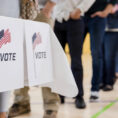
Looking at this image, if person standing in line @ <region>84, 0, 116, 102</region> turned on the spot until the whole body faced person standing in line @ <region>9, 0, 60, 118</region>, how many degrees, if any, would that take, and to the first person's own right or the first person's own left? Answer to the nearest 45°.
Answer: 0° — they already face them

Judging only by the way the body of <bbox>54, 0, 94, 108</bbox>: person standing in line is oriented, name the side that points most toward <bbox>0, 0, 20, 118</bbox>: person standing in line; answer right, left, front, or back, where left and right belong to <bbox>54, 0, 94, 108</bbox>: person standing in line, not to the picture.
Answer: front

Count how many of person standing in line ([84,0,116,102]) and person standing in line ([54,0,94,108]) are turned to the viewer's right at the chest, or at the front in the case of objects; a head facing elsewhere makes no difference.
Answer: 0

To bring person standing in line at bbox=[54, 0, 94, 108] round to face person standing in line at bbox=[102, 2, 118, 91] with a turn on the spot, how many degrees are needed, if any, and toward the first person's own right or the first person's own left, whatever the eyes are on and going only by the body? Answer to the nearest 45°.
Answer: approximately 135° to the first person's own left

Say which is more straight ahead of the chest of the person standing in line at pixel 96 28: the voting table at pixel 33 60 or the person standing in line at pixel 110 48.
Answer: the voting table

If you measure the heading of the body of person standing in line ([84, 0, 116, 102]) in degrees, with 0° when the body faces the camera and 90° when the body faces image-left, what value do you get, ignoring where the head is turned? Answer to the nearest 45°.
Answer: approximately 45°

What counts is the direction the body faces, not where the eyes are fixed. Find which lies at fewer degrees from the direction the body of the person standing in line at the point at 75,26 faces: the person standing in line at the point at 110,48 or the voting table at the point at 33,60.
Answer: the voting table

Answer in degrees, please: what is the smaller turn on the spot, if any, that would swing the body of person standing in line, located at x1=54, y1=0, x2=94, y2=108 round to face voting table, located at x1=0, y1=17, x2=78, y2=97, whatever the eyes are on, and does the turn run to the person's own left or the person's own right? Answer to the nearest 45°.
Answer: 0° — they already face it
